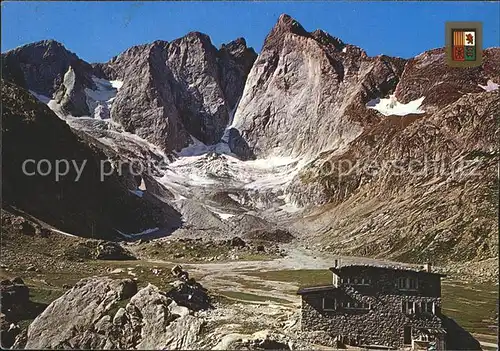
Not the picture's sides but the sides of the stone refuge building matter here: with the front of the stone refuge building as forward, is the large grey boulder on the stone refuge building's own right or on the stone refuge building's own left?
on the stone refuge building's own right

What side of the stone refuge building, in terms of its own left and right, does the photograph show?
front
